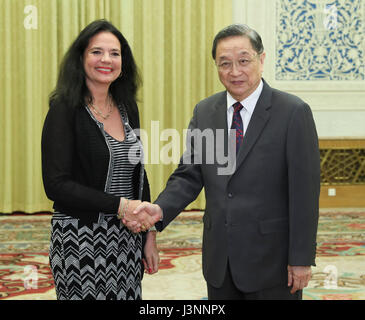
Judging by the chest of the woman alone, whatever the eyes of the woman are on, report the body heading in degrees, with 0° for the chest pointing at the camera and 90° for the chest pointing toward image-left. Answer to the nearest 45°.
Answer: approximately 315°

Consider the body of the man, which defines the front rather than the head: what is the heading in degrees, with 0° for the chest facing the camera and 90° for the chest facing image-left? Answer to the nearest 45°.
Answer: approximately 45°

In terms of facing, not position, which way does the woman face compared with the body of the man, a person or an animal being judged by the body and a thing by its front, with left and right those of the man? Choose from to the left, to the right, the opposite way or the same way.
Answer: to the left
